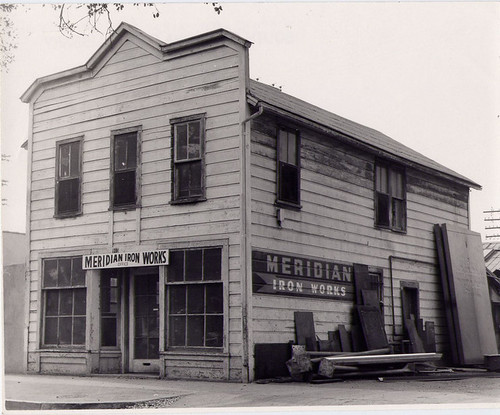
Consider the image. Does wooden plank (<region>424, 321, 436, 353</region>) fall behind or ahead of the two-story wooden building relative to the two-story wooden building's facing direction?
behind

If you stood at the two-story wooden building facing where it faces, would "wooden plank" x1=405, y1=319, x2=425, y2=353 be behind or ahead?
behind

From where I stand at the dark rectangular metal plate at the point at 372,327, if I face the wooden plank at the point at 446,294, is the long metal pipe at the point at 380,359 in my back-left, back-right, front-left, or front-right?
back-right

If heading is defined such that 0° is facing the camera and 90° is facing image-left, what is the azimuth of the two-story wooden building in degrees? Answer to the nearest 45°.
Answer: approximately 45°
